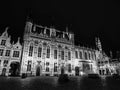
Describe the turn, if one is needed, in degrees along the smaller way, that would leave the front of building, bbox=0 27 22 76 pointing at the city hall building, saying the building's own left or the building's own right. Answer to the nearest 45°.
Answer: approximately 45° to the building's own left

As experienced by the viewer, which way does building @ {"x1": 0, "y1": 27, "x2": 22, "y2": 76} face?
facing the viewer and to the right of the viewer

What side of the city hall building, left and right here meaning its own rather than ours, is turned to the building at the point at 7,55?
right

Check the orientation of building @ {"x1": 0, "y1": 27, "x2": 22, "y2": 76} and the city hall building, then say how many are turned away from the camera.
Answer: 0
